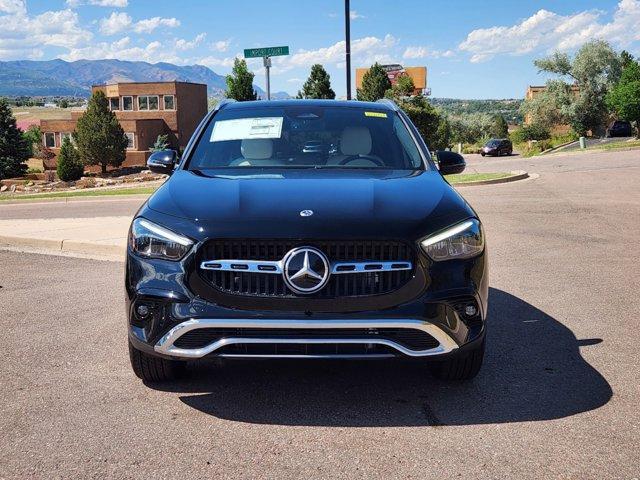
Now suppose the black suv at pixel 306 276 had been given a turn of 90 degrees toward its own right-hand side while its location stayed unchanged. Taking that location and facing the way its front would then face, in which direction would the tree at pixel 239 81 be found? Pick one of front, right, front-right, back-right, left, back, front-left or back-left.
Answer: right

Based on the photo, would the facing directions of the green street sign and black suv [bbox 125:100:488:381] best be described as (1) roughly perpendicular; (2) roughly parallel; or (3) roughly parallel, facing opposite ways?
roughly parallel

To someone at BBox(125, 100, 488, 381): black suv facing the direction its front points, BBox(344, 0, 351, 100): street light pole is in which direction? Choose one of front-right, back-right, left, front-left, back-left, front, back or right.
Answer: back

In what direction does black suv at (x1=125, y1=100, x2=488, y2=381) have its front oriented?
toward the camera

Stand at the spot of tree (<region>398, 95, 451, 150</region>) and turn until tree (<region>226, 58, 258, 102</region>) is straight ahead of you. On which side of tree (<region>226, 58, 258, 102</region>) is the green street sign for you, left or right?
left

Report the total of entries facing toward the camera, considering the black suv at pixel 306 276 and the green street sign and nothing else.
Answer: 2

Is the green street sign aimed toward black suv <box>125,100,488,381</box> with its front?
yes

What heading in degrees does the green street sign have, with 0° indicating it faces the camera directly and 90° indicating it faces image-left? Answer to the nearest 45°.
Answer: approximately 0°

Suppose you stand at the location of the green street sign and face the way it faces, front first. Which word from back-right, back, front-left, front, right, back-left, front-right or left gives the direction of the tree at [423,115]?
back-left

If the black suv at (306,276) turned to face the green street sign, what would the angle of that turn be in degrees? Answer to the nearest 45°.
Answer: approximately 180°

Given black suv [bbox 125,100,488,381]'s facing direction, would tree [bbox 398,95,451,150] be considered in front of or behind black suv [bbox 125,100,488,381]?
behind

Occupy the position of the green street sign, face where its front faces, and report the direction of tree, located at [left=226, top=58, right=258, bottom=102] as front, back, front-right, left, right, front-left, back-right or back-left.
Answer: back
